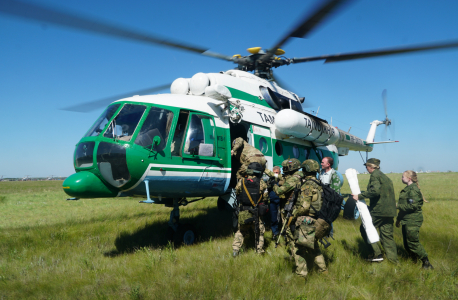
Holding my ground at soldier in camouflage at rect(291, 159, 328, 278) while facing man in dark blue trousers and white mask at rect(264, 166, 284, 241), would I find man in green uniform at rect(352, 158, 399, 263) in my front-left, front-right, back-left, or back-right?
front-right

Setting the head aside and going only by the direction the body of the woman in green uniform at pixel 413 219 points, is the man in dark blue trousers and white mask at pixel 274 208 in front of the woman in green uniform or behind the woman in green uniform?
in front

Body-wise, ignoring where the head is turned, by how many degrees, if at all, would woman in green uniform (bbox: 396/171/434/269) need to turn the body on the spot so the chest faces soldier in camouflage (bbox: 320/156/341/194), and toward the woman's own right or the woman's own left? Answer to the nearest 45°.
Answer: approximately 45° to the woman's own right

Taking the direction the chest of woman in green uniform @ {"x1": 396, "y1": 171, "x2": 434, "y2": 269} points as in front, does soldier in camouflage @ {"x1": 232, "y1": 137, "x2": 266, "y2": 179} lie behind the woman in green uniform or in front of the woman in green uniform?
in front

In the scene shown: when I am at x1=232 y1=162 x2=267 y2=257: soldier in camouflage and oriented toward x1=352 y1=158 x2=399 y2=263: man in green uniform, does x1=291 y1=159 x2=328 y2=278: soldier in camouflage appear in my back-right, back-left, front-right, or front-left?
front-right

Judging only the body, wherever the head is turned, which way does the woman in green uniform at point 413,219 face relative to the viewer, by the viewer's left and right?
facing to the left of the viewer

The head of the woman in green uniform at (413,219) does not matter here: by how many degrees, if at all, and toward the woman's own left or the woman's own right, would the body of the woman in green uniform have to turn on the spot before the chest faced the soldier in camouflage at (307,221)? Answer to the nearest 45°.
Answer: approximately 45° to the woman's own left

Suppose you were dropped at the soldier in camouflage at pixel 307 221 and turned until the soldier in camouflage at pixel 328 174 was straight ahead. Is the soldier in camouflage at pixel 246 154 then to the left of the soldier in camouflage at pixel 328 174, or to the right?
left

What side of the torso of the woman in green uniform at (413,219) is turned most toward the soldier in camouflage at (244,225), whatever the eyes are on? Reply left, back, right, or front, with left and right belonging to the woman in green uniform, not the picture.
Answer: front
